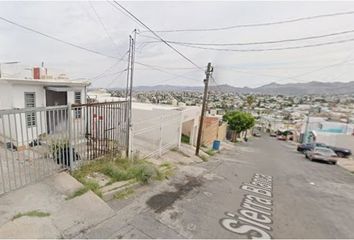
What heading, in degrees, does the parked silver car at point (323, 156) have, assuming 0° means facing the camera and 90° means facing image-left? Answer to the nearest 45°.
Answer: approximately 135°

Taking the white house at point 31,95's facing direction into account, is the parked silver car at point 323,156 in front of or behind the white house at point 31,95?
in front

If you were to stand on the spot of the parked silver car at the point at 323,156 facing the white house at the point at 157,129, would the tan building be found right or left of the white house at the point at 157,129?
right

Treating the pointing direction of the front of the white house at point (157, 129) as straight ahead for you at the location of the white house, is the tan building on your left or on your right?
on your left

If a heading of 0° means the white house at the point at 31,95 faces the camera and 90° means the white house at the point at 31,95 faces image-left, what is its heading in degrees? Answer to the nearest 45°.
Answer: approximately 315°

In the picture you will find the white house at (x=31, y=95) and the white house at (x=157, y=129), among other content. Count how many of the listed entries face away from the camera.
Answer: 0

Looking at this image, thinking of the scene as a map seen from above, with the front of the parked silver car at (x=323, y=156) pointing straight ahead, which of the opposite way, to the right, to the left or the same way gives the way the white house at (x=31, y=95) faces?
to the right

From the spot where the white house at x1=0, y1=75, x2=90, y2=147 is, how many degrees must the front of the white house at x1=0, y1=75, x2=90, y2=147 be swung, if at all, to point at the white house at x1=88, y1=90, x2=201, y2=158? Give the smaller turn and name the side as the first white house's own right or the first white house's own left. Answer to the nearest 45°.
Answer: approximately 45° to the first white house's own left
